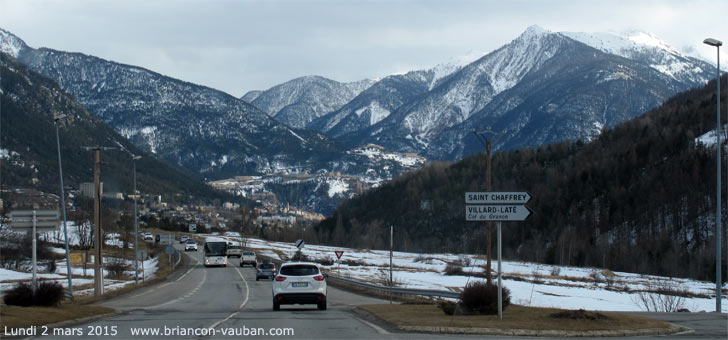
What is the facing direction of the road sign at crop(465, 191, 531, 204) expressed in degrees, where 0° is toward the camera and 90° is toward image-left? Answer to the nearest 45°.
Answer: approximately 0°

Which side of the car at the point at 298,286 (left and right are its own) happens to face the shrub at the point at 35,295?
left

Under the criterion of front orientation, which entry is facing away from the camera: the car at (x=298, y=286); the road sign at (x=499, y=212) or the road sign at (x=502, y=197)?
the car

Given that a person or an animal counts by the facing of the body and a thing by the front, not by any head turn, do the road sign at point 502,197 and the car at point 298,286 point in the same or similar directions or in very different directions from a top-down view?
very different directions

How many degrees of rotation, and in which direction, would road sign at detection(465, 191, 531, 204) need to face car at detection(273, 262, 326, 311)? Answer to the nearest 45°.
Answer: approximately 135° to its right

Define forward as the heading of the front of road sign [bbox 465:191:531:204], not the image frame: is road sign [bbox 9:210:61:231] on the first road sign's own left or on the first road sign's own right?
on the first road sign's own right

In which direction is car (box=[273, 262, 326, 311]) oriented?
away from the camera
